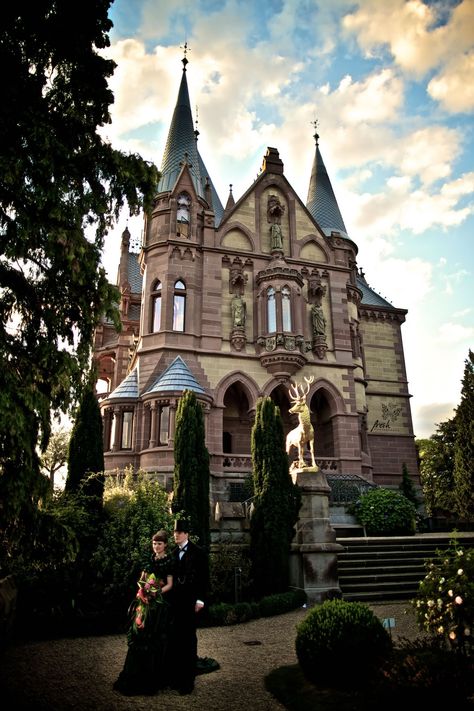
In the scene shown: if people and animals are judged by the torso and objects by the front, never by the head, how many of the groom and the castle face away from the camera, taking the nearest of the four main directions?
0

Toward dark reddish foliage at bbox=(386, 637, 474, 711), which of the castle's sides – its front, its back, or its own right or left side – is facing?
front

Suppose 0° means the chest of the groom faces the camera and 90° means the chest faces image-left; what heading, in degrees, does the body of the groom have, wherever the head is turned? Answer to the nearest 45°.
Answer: approximately 45°

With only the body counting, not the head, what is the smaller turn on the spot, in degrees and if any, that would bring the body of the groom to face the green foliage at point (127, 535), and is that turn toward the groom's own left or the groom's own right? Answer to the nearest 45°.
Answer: approximately 135° to the groom's own right

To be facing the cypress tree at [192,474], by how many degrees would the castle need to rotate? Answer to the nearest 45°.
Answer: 0° — it already faces it

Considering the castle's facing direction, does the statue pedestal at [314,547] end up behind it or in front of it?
in front

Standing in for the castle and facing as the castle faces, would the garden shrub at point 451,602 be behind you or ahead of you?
ahead

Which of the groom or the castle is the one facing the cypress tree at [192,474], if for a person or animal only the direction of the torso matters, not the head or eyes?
the castle

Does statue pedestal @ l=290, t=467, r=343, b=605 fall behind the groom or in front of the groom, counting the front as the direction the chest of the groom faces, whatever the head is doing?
behind

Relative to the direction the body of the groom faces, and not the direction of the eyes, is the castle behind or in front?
behind

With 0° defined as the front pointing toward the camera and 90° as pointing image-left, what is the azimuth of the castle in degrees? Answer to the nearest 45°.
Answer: approximately 0°
